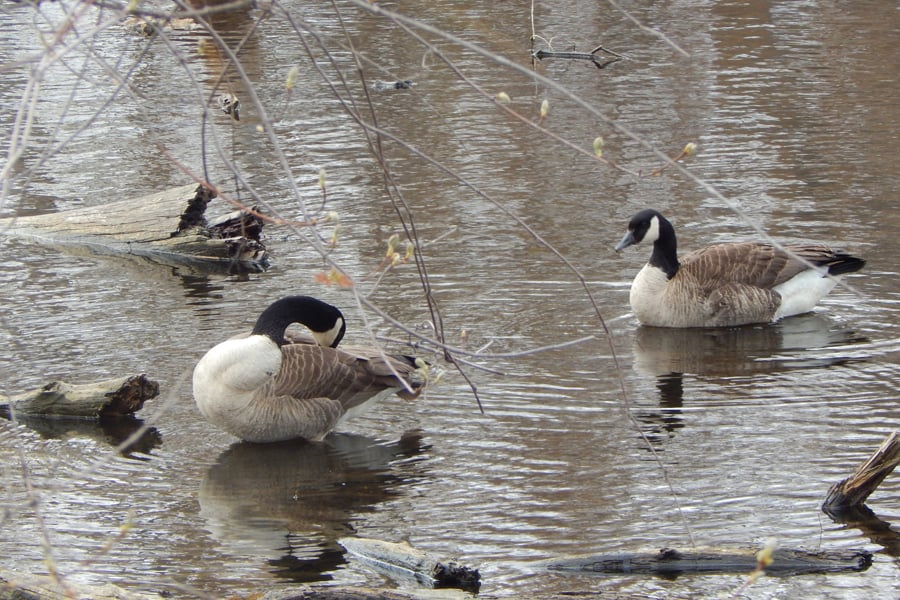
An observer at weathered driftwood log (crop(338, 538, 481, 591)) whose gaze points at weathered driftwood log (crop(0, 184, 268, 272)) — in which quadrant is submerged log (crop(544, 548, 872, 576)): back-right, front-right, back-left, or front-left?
back-right

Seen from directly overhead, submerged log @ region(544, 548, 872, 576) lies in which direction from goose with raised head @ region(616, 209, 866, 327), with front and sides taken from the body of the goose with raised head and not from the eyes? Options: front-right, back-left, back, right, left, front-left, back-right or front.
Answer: left

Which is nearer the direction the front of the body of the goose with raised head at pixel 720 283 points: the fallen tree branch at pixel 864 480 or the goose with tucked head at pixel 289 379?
the goose with tucked head

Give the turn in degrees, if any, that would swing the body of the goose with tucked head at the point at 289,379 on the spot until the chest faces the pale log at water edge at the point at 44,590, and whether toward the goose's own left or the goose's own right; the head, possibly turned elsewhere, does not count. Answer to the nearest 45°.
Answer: approximately 90° to the goose's own left

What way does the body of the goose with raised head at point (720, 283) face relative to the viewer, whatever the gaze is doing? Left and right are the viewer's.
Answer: facing to the left of the viewer

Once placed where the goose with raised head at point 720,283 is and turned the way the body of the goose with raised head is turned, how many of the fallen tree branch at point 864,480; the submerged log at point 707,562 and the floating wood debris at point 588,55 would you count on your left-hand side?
2

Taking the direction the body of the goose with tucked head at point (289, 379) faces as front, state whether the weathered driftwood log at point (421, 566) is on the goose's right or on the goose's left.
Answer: on the goose's left

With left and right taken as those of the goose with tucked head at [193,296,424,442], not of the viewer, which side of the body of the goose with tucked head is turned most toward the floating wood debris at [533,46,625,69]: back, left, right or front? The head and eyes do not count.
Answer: right

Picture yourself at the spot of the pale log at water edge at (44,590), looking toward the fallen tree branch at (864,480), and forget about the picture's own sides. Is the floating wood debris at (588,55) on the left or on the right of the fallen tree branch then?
left

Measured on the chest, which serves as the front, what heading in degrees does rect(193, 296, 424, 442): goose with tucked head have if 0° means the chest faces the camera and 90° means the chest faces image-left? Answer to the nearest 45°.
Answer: approximately 90°

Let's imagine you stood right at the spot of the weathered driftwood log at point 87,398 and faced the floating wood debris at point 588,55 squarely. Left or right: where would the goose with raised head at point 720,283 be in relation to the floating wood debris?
right

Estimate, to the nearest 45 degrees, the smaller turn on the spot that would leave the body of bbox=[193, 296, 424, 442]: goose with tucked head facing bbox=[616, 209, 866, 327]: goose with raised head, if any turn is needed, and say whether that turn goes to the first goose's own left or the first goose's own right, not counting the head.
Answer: approximately 135° to the first goose's own right

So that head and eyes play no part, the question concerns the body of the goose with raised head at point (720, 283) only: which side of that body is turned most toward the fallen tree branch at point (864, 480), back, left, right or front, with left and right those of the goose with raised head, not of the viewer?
left

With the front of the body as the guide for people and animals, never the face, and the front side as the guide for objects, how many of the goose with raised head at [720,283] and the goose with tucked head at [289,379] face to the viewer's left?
2
